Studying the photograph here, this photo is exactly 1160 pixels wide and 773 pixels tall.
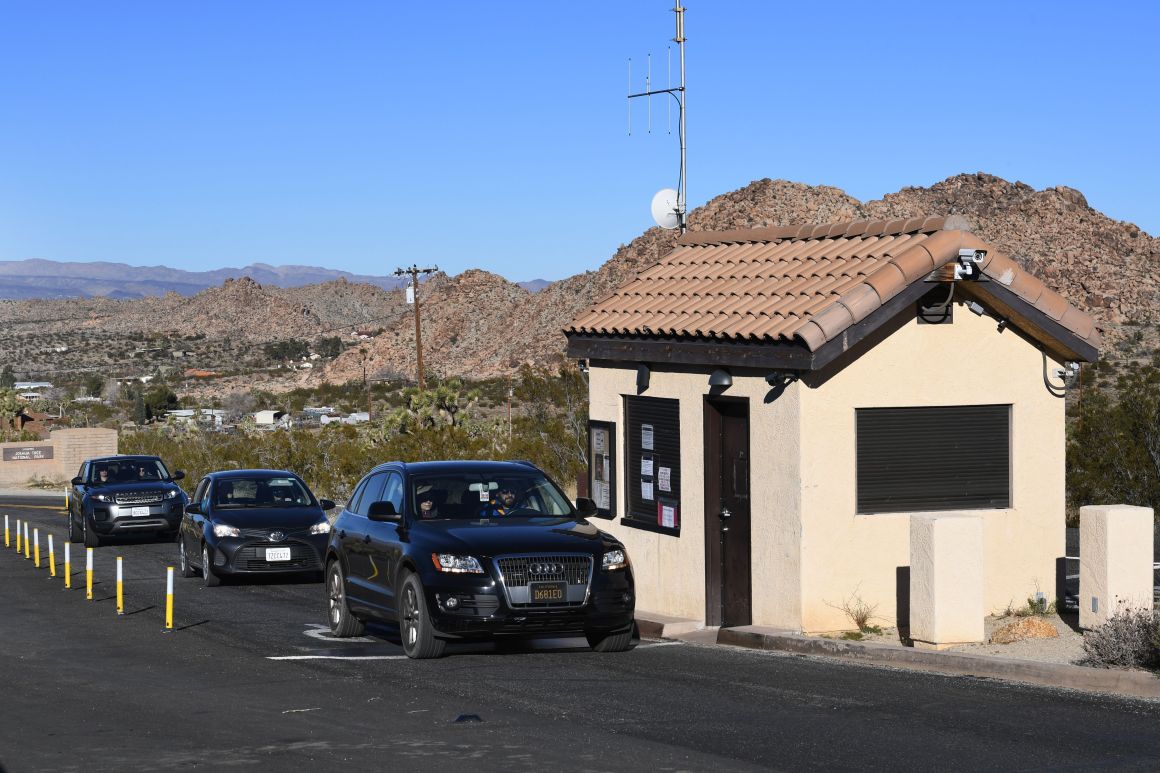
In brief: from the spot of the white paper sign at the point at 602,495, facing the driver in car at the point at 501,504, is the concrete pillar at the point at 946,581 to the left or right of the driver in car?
left

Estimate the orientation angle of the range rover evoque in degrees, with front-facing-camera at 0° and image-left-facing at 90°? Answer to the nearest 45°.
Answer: approximately 315°

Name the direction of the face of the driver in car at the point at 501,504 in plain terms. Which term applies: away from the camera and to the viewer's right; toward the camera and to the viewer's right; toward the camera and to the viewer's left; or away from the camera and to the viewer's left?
toward the camera and to the viewer's right

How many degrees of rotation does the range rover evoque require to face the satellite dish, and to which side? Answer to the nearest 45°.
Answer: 0° — it already faces it
